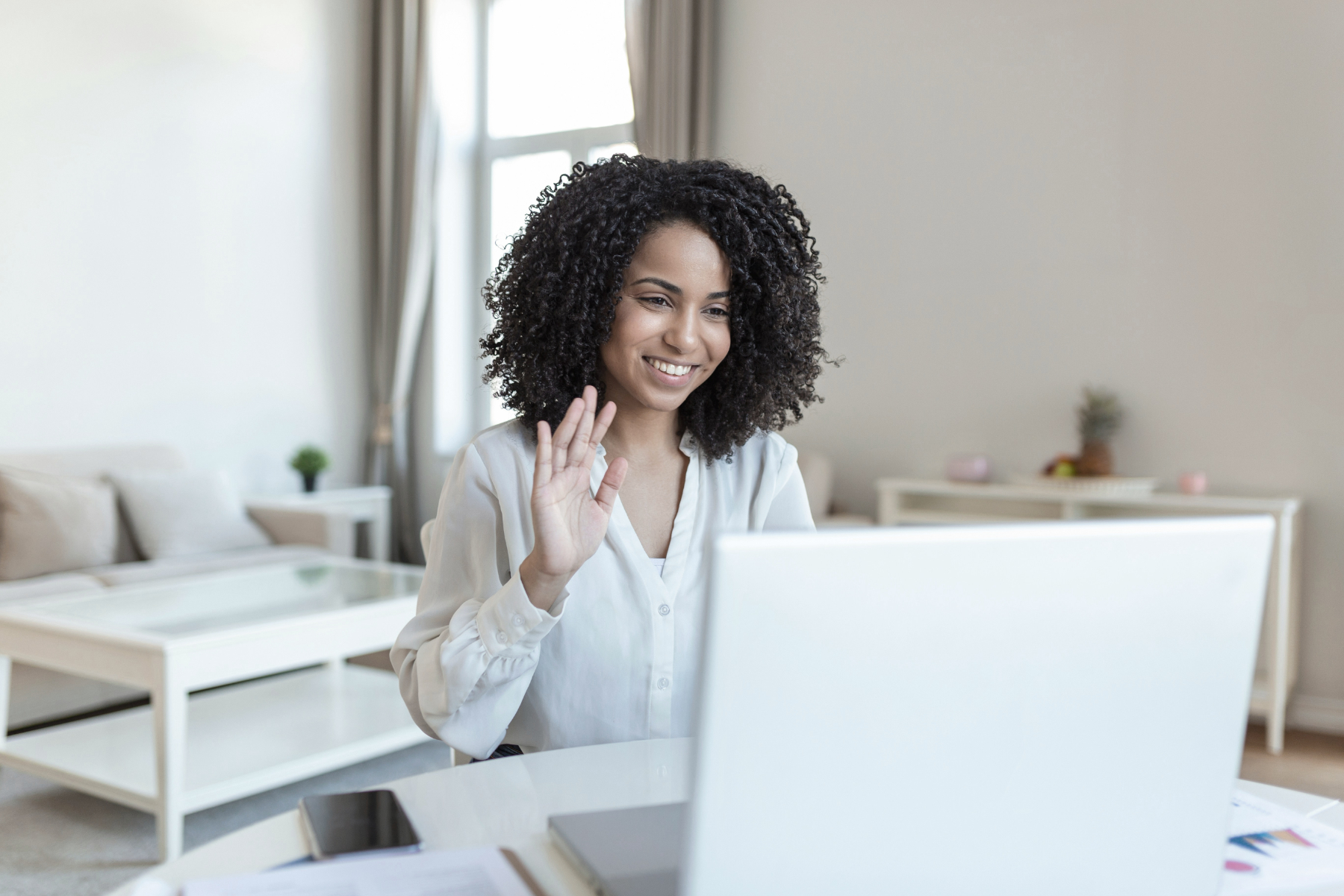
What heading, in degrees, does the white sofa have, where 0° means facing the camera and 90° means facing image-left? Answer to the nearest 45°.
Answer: approximately 315°

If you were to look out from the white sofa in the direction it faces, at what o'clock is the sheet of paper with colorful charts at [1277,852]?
The sheet of paper with colorful charts is roughly at 1 o'clock from the white sofa.

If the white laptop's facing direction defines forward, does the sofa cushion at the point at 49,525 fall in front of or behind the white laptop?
in front

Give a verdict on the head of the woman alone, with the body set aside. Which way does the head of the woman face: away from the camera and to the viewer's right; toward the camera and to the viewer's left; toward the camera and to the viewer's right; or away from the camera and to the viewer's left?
toward the camera and to the viewer's right

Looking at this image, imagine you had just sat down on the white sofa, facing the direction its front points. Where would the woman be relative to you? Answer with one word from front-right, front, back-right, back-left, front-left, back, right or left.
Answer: front-right

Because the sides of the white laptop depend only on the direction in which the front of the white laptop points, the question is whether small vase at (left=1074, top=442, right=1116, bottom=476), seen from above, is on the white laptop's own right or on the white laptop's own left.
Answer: on the white laptop's own right

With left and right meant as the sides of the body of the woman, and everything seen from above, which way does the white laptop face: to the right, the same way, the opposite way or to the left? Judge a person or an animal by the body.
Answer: the opposite way

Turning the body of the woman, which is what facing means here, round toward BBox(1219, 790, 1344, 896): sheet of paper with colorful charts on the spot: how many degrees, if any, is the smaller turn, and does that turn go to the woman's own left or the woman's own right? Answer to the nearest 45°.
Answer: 0° — they already face it

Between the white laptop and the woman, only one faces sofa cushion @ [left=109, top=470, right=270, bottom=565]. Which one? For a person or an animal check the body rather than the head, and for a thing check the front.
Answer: the white laptop

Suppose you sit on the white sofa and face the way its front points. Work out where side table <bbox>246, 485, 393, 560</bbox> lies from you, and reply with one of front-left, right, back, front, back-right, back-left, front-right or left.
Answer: left

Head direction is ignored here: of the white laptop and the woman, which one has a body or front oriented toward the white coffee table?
the white laptop

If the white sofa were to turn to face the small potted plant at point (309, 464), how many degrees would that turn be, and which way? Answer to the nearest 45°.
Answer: approximately 90° to its left

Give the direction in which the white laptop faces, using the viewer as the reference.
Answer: facing away from the viewer and to the left of the viewer

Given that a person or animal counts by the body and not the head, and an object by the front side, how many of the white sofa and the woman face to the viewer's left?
0
